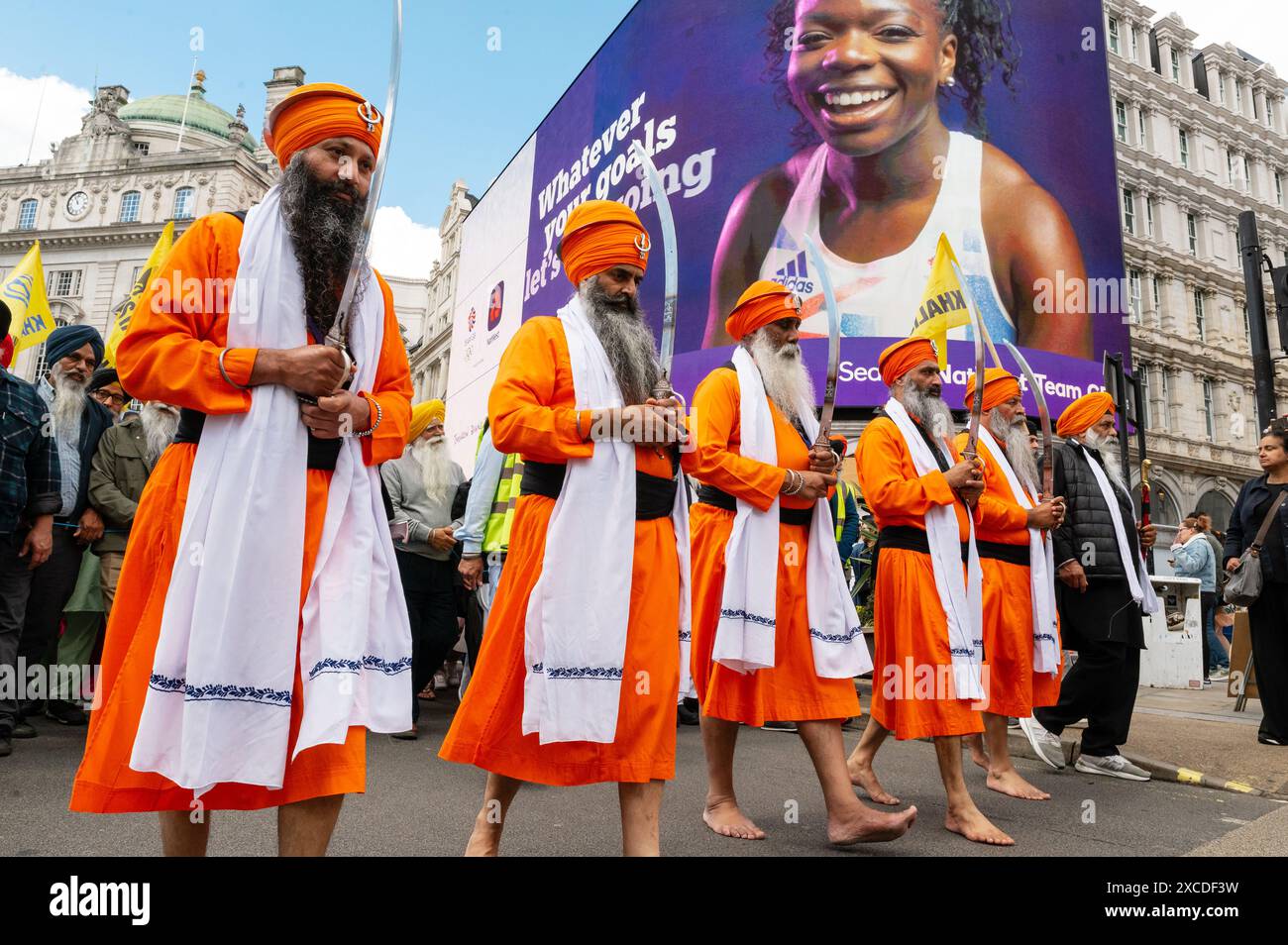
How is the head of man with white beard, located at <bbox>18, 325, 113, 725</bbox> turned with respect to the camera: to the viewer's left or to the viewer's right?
to the viewer's right

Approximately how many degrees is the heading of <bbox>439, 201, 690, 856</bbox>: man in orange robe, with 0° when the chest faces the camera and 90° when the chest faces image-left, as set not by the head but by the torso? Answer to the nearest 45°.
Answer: approximately 315°

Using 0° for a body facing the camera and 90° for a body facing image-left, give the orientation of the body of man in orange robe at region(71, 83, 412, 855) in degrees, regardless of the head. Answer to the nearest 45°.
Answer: approximately 315°

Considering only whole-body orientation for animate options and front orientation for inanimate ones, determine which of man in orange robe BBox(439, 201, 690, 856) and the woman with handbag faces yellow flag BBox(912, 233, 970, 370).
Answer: the woman with handbag

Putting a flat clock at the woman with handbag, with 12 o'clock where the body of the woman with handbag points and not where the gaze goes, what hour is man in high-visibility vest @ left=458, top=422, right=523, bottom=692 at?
The man in high-visibility vest is roughly at 12 o'clock from the woman with handbag.
